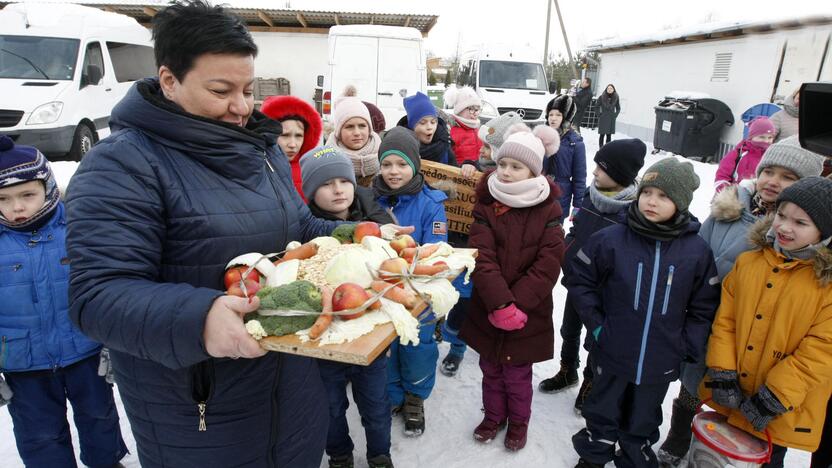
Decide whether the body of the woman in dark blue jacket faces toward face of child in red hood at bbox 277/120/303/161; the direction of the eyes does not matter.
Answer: no

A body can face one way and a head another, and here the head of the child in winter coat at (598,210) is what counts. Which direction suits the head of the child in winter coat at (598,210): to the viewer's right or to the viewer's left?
to the viewer's left

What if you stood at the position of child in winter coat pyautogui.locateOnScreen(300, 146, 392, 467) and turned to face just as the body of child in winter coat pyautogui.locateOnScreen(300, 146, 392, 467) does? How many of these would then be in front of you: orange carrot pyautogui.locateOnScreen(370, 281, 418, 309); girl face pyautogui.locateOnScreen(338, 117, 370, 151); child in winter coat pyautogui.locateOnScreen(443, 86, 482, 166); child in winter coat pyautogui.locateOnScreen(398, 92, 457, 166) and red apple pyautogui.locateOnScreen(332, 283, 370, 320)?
2

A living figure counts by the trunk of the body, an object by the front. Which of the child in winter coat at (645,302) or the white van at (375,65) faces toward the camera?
the child in winter coat

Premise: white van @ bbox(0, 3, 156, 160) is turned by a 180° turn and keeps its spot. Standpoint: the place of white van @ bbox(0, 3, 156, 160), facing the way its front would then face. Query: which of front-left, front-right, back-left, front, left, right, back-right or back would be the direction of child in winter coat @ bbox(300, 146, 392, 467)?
back-right

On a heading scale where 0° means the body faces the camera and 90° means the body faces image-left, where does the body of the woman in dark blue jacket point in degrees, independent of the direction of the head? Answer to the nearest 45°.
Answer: approximately 315°

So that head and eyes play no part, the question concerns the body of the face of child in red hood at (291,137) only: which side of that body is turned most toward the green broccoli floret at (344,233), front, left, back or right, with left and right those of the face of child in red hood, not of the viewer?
front

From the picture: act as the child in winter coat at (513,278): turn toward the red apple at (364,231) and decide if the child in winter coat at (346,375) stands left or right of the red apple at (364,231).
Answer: right

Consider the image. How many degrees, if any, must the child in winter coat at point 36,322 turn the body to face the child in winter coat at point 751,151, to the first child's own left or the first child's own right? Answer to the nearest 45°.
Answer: approximately 90° to the first child's own left

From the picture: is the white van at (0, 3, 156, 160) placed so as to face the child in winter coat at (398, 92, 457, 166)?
no

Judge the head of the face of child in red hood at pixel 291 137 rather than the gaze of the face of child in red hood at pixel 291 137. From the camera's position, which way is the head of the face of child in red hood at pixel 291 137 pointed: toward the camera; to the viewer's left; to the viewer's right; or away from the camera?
toward the camera

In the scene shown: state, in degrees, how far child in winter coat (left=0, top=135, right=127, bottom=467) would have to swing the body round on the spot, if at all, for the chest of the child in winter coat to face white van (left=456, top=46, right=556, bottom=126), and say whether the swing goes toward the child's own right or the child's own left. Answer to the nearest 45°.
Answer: approximately 135° to the child's own left

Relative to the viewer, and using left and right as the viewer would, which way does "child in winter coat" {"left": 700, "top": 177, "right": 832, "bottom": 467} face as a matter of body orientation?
facing the viewer and to the left of the viewer

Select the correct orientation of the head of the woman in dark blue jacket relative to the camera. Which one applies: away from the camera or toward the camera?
toward the camera

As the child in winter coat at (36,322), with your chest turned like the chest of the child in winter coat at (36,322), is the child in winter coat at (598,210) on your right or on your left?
on your left

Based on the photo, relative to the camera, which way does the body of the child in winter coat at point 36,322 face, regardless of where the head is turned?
toward the camera
